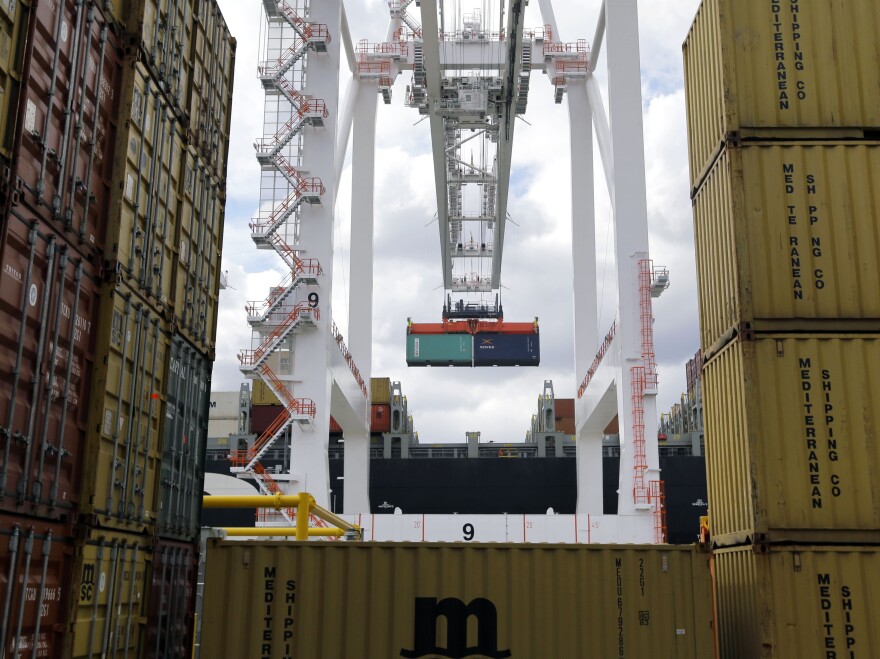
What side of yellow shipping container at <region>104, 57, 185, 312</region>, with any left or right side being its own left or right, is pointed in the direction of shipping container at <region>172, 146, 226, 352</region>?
left

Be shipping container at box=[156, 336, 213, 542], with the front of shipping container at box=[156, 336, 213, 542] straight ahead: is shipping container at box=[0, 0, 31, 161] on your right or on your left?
on your right

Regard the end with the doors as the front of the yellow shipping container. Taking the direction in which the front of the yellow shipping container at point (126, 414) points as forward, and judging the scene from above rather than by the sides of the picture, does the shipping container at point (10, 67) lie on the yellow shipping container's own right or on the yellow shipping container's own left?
on the yellow shipping container's own right
